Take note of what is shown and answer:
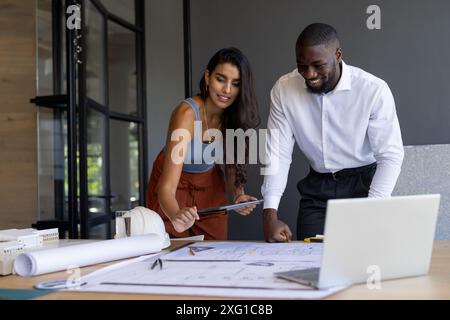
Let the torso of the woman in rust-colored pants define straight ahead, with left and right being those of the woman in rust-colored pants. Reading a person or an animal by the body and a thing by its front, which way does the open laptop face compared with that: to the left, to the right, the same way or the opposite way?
the opposite way

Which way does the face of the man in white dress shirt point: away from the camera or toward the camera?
toward the camera

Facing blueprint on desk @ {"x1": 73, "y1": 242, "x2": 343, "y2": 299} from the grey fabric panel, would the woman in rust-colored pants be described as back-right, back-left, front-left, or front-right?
front-right

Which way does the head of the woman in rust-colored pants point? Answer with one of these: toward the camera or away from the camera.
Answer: toward the camera

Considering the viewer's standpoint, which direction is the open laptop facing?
facing away from the viewer and to the left of the viewer

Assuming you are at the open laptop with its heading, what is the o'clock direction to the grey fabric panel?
The grey fabric panel is roughly at 2 o'clock from the open laptop.

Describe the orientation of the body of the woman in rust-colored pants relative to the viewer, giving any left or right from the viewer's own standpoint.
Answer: facing the viewer and to the right of the viewer
